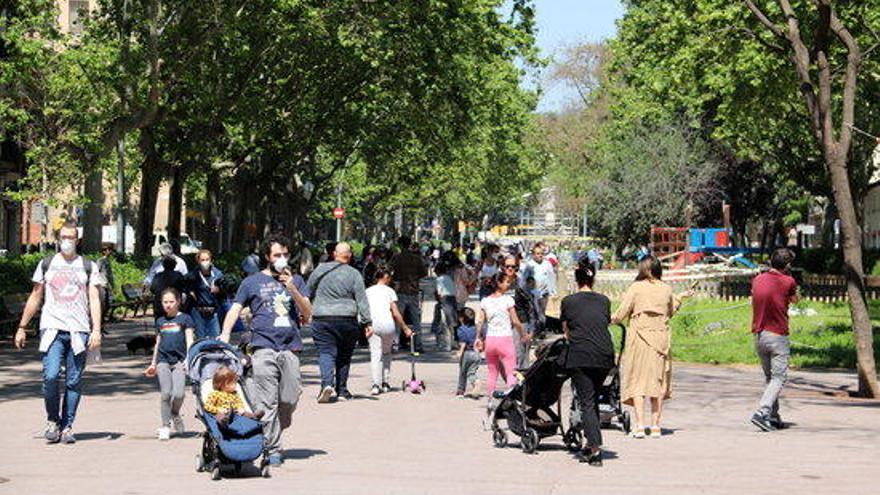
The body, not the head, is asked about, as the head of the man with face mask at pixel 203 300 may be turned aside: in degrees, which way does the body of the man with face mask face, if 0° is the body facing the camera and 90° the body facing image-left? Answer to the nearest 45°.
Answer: approximately 0°

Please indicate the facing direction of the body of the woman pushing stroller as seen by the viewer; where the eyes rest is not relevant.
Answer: away from the camera

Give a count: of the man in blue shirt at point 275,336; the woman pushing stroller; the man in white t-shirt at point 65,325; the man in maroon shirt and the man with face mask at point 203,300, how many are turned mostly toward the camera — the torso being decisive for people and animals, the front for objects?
3

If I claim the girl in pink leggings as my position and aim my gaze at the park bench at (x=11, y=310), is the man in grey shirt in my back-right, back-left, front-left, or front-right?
front-left

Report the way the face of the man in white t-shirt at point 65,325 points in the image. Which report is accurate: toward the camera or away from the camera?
toward the camera

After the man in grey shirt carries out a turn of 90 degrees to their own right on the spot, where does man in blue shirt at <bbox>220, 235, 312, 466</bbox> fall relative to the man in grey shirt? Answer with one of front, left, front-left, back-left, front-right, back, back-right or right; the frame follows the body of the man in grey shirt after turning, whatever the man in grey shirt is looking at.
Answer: right

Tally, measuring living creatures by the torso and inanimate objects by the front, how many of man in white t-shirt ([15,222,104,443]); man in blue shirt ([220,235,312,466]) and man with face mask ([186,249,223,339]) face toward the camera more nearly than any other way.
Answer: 3

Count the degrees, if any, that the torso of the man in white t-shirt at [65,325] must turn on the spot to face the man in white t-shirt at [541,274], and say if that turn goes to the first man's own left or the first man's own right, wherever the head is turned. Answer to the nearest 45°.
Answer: approximately 135° to the first man's own left

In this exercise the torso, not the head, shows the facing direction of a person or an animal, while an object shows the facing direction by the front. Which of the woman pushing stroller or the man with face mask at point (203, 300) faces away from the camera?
the woman pushing stroller

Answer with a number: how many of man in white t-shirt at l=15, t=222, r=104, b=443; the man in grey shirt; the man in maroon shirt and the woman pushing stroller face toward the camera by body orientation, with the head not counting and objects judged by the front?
1

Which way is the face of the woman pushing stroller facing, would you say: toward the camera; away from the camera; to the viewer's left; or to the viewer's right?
away from the camera

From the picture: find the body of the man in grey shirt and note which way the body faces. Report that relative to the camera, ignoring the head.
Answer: away from the camera

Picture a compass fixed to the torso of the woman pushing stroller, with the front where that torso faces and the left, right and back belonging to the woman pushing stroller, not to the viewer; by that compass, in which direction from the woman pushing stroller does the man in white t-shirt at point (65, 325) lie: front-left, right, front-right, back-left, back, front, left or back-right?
left

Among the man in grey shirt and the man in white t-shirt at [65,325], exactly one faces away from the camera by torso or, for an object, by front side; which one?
the man in grey shirt

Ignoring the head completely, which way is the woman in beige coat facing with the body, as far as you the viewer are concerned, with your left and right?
facing away from the viewer
